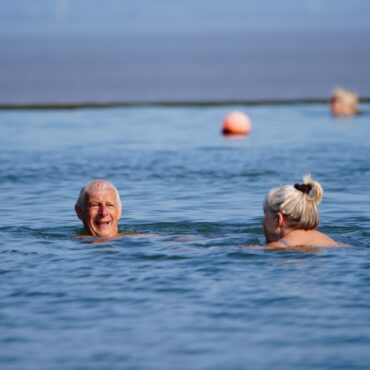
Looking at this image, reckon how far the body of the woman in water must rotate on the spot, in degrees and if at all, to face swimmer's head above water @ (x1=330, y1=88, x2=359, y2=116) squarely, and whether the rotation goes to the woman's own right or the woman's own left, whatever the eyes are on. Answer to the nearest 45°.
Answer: approximately 45° to the woman's own right

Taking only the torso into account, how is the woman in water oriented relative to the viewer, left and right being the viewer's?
facing away from the viewer and to the left of the viewer

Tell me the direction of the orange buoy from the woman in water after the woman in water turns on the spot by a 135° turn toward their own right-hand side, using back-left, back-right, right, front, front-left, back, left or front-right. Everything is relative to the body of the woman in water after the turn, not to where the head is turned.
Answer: left
